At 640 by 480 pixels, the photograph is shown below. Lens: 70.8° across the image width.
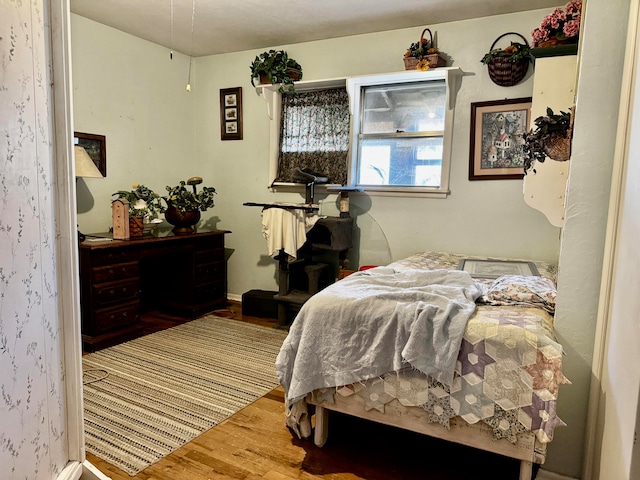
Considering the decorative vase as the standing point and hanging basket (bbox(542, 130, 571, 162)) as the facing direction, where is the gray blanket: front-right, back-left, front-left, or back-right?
front-right

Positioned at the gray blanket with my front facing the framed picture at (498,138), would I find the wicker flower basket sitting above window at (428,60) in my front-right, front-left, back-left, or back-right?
front-left

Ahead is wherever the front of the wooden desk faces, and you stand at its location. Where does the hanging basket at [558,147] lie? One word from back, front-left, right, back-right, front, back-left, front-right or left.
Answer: front

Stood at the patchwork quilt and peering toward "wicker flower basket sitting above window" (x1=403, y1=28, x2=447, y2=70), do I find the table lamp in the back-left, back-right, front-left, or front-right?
front-left

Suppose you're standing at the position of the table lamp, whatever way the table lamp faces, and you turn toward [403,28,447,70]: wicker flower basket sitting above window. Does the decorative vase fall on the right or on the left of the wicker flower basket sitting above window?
left

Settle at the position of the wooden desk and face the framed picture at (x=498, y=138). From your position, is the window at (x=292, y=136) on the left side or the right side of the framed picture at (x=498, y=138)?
left

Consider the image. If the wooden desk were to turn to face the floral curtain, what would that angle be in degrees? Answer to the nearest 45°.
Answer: approximately 45° to its left

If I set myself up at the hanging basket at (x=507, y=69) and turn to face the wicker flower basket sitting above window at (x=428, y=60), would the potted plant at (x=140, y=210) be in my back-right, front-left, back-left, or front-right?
front-left

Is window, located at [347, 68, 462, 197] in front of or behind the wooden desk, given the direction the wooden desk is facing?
in front

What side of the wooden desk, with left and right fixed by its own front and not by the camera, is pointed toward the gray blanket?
front

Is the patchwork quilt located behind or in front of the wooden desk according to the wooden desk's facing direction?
in front

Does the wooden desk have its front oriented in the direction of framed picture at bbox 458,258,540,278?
yes

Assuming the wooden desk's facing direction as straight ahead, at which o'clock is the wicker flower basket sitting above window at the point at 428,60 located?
The wicker flower basket sitting above window is roughly at 11 o'clock from the wooden desk.

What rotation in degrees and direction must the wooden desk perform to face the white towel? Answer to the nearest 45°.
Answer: approximately 45° to its left

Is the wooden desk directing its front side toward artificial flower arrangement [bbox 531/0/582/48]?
yes

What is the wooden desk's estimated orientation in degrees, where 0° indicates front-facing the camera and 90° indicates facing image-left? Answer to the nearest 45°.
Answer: approximately 315°
